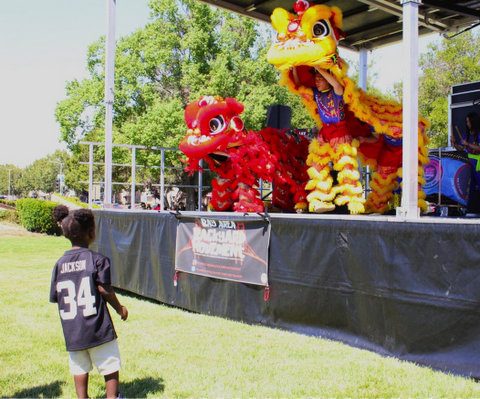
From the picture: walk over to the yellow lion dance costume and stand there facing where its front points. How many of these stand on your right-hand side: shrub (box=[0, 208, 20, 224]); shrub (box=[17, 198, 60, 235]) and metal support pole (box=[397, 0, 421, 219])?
2

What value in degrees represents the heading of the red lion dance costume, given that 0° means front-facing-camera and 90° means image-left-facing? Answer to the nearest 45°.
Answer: approximately 45°

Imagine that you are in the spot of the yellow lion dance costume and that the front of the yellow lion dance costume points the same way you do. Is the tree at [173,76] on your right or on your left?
on your right

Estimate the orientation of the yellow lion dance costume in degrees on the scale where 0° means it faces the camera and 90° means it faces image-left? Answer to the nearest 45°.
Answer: approximately 45°

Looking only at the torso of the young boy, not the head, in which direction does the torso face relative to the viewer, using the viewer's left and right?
facing away from the viewer and to the right of the viewer

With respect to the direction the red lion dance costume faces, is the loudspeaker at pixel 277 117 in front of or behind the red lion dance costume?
behind

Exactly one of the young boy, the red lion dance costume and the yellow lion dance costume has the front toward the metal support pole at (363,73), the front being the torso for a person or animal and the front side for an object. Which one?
the young boy

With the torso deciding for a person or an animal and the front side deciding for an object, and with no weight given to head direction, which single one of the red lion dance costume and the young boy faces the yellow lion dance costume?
the young boy

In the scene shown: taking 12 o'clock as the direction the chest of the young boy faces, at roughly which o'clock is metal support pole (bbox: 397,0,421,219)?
The metal support pole is roughly at 1 o'clock from the young boy.

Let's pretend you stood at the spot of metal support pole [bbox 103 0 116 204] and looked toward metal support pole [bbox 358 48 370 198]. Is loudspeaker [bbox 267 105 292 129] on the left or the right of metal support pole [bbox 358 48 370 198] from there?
left

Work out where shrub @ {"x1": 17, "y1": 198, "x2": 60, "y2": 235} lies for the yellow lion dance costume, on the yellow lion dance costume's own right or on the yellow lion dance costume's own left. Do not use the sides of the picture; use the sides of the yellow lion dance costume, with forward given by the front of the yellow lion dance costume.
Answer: on the yellow lion dance costume's own right
